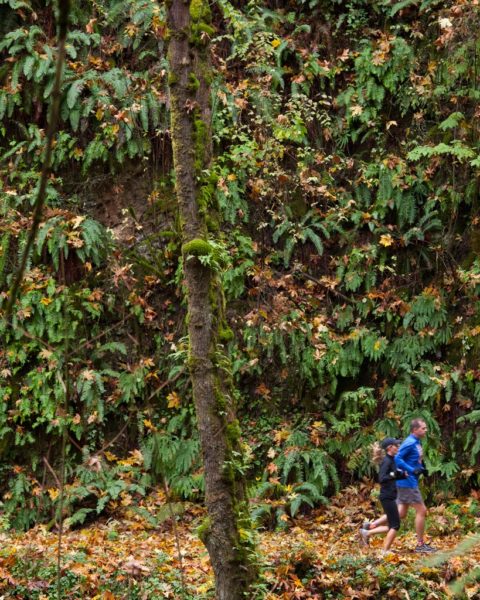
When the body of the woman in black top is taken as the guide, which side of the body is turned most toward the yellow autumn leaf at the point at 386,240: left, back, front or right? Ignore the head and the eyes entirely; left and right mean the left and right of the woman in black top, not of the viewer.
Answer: left

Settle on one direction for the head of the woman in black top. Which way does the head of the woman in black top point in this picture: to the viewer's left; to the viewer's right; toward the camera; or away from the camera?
to the viewer's right

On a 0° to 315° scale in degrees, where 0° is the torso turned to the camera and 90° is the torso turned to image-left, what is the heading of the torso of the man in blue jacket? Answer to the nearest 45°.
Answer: approximately 270°

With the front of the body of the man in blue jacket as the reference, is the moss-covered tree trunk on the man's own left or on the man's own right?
on the man's own right

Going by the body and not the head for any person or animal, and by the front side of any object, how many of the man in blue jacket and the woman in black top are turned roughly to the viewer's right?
2

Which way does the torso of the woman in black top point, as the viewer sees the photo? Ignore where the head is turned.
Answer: to the viewer's right
